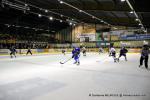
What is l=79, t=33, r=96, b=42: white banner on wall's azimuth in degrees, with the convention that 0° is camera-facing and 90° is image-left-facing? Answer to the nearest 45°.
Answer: approximately 0°
